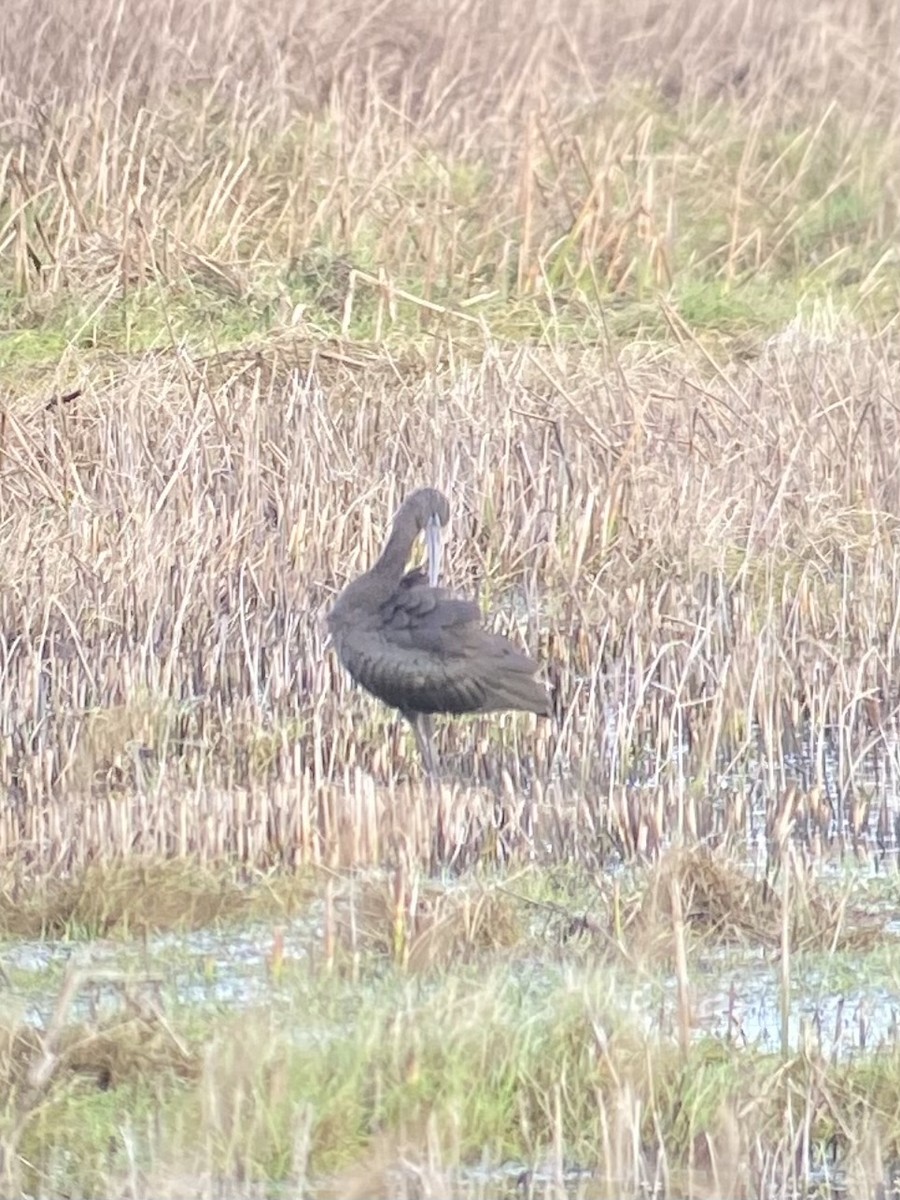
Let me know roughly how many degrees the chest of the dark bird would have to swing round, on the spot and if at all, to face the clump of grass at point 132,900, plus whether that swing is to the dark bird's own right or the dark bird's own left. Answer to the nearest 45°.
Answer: approximately 45° to the dark bird's own left

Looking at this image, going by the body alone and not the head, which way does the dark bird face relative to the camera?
to the viewer's left
